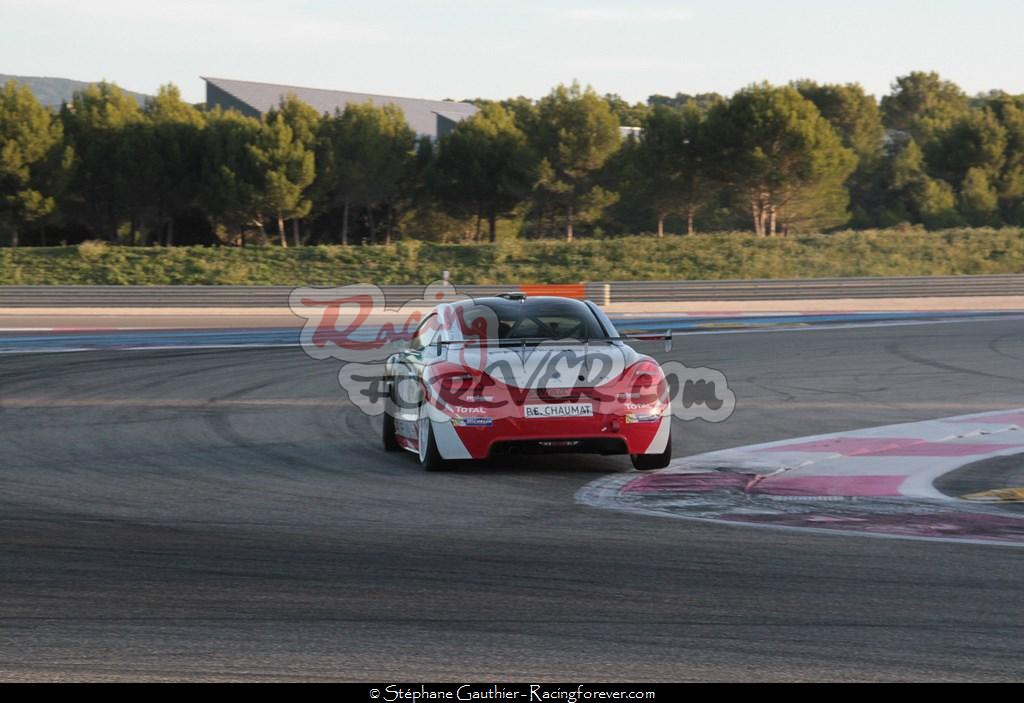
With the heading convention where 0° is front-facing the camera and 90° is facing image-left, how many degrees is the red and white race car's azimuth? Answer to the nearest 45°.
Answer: approximately 180°
